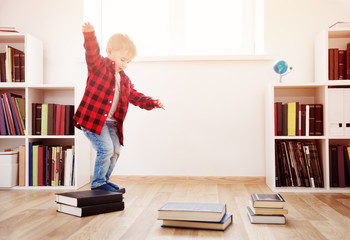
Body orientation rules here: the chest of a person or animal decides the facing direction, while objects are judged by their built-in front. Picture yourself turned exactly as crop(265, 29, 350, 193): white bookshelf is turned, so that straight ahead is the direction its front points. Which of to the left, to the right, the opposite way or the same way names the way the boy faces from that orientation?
to the left

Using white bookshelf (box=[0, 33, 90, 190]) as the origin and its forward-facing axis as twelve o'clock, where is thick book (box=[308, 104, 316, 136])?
The thick book is roughly at 10 o'clock from the white bookshelf.

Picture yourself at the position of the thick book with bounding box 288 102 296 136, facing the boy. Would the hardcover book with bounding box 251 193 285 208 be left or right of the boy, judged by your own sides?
left

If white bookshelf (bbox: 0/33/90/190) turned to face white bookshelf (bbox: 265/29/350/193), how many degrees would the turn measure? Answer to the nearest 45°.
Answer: approximately 45° to its left

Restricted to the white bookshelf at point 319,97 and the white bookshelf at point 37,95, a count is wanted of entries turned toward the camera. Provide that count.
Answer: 2

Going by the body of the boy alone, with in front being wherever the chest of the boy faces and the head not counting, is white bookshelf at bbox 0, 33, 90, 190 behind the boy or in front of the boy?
behind

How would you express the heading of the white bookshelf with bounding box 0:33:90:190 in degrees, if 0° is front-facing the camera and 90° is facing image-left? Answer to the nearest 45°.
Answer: approximately 0°

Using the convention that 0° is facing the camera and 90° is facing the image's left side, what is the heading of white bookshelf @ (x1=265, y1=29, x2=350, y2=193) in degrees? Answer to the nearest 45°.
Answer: approximately 0°
